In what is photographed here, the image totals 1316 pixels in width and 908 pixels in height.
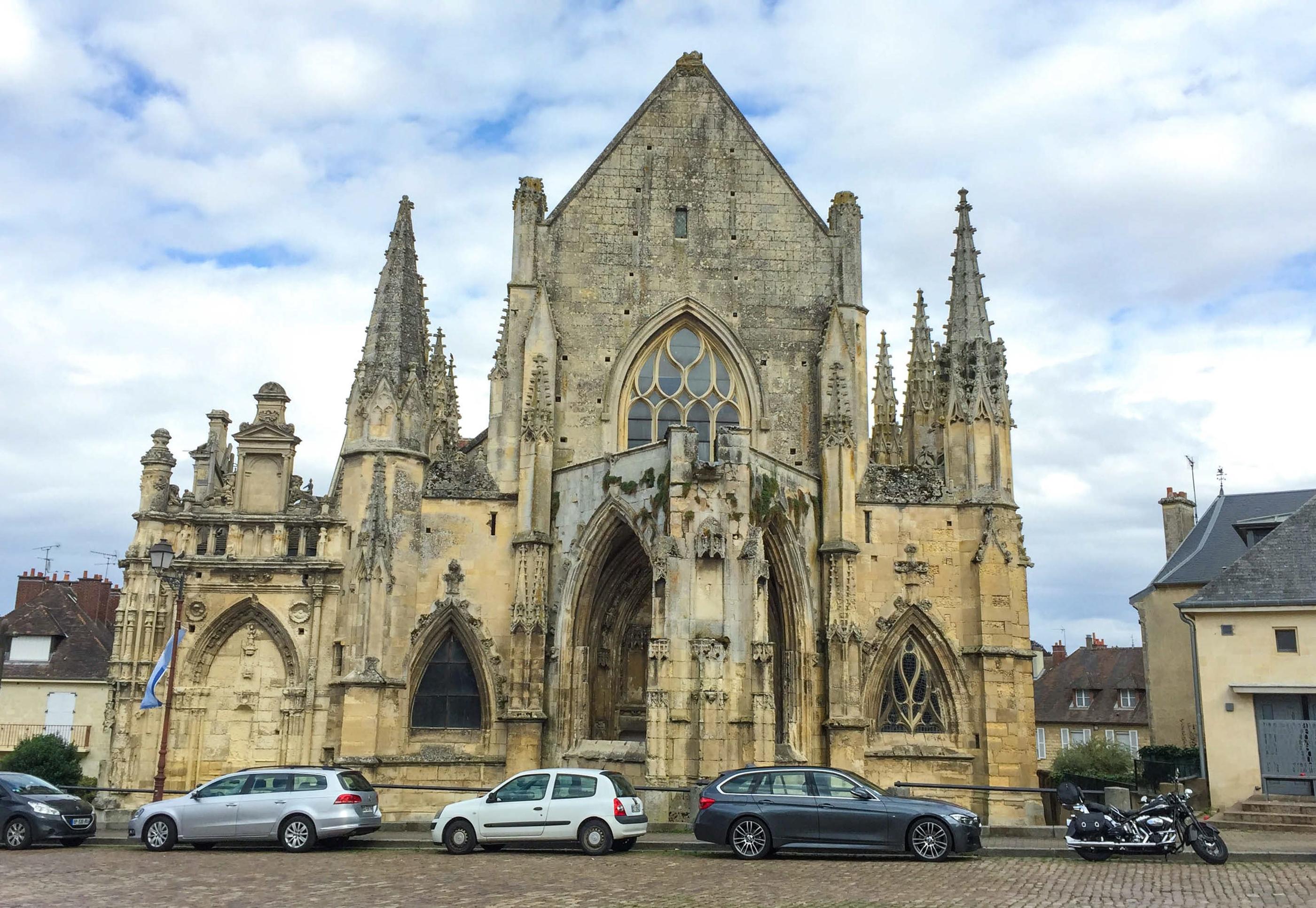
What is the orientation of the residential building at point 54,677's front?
toward the camera

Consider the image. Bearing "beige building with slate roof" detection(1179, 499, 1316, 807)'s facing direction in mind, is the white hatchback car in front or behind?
in front

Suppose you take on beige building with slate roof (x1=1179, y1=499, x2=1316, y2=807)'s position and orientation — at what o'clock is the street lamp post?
The street lamp post is roughly at 2 o'clock from the beige building with slate roof.

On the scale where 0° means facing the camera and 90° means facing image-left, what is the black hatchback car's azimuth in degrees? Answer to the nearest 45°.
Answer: approximately 315°

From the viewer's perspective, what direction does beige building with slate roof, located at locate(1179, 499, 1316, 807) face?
toward the camera

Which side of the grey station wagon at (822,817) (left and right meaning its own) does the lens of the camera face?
right

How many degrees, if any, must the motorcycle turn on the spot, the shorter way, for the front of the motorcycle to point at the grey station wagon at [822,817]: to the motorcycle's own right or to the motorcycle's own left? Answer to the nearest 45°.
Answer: approximately 180°

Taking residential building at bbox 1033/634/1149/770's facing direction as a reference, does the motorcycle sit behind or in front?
in front

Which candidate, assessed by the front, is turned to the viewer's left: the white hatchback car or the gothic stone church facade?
the white hatchback car

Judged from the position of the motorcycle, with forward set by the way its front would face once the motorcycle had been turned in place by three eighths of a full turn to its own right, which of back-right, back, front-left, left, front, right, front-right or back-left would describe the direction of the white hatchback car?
front-right

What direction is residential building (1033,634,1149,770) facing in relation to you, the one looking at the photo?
facing the viewer

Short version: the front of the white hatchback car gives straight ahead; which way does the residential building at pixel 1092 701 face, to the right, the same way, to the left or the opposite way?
to the left

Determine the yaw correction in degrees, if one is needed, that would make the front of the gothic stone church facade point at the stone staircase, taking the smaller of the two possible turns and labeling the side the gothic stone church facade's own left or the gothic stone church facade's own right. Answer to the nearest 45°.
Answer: approximately 90° to the gothic stone church facade's own left

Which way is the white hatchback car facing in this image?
to the viewer's left

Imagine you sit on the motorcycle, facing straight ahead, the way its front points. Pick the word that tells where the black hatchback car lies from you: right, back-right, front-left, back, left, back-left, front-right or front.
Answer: back

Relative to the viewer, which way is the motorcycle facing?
to the viewer's right

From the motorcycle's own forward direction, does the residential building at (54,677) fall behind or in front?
behind

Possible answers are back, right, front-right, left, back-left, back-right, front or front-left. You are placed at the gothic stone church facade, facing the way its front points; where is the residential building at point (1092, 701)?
back-left
